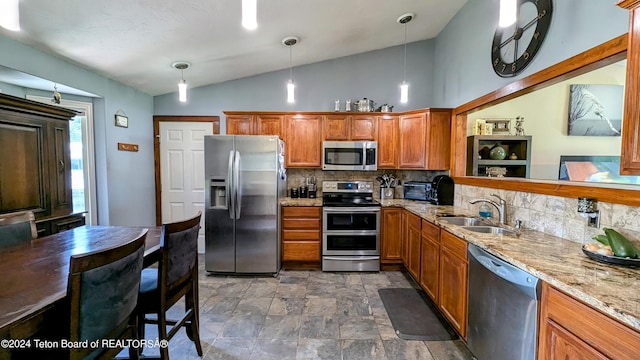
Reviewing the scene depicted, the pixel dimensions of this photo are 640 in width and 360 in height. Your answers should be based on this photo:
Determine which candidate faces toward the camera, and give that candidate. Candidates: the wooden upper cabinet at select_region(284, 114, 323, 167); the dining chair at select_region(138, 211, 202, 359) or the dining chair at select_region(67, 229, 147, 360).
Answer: the wooden upper cabinet

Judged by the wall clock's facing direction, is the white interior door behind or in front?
in front

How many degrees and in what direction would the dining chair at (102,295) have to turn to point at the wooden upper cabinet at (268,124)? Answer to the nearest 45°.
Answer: approximately 90° to its right

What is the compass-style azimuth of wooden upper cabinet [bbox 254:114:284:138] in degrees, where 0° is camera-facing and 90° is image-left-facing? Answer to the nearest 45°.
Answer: approximately 0°

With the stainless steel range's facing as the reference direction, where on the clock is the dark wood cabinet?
The dark wood cabinet is roughly at 2 o'clock from the stainless steel range.

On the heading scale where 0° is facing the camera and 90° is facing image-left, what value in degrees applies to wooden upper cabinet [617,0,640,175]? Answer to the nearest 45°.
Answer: approximately 45°

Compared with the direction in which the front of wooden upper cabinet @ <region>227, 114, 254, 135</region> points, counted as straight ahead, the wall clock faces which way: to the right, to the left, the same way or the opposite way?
to the right

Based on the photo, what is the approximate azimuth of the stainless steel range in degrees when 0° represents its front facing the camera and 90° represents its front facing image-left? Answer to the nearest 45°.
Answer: approximately 0°

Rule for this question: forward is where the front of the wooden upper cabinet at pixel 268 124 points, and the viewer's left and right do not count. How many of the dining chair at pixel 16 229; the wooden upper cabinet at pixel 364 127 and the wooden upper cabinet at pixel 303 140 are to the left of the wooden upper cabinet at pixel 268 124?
2

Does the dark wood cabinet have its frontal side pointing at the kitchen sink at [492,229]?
yes

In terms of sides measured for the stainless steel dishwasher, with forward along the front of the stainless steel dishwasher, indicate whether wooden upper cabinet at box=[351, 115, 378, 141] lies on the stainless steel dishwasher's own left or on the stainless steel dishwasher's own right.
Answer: on the stainless steel dishwasher's own right

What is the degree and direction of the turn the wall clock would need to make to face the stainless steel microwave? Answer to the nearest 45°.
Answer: approximately 45° to its right

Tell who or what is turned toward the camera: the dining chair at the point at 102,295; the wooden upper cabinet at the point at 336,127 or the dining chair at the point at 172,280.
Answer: the wooden upper cabinet
